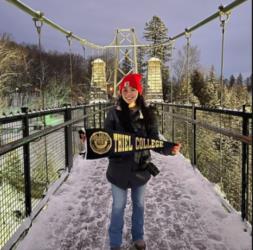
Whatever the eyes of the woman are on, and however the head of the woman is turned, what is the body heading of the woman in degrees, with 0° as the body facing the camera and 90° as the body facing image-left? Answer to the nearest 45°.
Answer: approximately 0°
